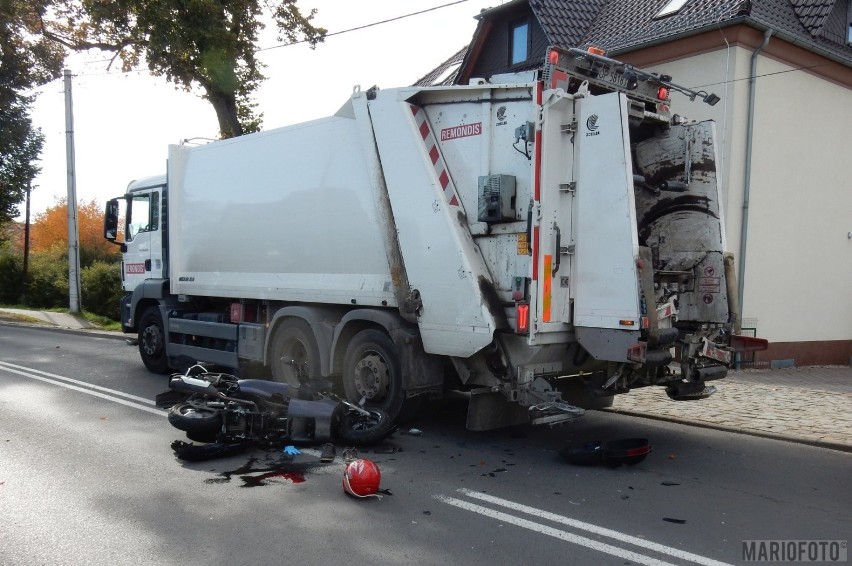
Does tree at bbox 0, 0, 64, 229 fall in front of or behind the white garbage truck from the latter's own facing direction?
in front

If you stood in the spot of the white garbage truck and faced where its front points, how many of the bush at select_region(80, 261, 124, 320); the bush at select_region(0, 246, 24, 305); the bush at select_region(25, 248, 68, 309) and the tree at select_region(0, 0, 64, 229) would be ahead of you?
4

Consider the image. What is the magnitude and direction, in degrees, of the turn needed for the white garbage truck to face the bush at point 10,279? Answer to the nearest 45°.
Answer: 0° — it already faces it

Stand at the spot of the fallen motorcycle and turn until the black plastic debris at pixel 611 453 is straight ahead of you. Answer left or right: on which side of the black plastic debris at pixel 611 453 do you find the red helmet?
right

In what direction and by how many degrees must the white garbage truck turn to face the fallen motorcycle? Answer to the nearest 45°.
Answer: approximately 45° to its left

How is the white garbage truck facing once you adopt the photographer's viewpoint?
facing away from the viewer and to the left of the viewer

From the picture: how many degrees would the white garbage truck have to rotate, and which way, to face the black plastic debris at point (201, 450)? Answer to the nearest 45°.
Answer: approximately 45° to its left

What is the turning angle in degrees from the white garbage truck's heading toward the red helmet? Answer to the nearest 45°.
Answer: approximately 90° to its left

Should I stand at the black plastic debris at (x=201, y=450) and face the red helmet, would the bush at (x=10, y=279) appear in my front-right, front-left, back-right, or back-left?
back-left

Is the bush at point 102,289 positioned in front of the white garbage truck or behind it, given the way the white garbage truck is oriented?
in front

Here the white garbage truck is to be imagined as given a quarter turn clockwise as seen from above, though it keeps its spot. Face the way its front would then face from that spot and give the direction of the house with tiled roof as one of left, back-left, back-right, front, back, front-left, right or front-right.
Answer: front

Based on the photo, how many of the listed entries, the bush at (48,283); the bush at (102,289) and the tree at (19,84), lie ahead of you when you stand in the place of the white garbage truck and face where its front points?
3

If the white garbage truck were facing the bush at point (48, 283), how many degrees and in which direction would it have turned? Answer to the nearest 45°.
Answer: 0° — it already faces it
